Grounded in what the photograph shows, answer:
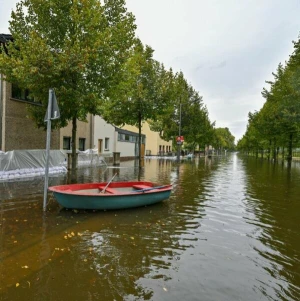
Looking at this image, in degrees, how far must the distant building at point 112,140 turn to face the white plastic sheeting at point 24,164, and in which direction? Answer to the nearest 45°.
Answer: approximately 45° to its right

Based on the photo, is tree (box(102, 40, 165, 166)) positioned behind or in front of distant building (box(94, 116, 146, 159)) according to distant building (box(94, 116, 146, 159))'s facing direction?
in front

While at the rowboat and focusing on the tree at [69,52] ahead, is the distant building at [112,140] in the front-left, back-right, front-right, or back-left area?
front-right

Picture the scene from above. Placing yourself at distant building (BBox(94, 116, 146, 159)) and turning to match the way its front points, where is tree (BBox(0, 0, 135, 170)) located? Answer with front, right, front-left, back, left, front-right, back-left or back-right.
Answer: front-right

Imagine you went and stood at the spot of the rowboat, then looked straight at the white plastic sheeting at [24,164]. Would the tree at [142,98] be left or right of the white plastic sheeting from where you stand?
right

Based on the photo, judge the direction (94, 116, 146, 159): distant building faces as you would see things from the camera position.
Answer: facing the viewer and to the right of the viewer

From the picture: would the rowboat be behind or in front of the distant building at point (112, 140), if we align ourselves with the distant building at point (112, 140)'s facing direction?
in front
